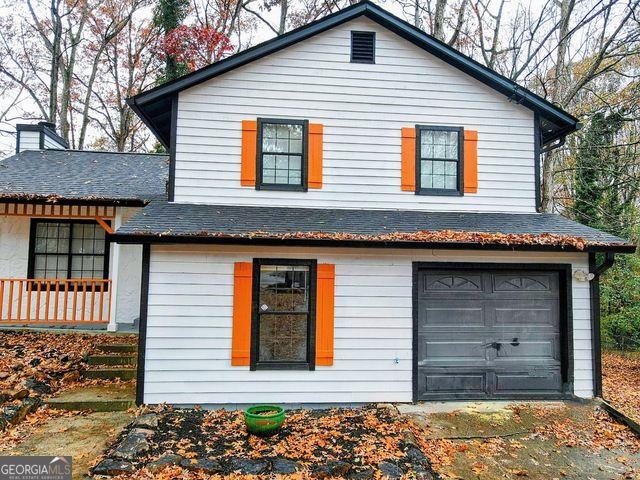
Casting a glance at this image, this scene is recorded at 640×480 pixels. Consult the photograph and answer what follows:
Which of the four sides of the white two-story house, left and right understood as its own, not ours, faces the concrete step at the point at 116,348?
right

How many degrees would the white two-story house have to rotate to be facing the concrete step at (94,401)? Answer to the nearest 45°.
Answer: approximately 90° to its right

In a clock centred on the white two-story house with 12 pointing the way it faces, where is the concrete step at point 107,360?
The concrete step is roughly at 3 o'clock from the white two-story house.

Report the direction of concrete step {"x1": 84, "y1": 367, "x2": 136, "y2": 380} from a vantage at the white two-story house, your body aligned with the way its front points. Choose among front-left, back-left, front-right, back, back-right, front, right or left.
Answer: right

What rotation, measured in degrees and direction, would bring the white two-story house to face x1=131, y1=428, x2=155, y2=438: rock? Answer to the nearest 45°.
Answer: approximately 45° to its right

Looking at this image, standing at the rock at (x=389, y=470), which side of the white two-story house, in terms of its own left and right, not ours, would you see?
front

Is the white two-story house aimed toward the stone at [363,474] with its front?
yes

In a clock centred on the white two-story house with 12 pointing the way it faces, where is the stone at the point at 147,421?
The stone is roughly at 2 o'clock from the white two-story house.

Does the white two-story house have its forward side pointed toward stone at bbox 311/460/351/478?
yes

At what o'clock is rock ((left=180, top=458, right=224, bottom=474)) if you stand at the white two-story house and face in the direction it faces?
The rock is roughly at 1 o'clock from the white two-story house.

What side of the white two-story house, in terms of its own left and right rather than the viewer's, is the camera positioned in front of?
front

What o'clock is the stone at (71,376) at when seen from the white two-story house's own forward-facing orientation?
The stone is roughly at 3 o'clock from the white two-story house.
